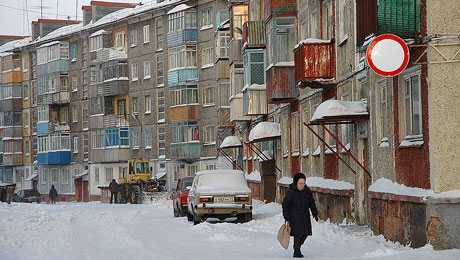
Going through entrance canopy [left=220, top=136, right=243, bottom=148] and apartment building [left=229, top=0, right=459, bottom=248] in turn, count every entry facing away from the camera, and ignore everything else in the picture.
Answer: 0

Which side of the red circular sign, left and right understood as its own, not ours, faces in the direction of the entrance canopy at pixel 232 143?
back

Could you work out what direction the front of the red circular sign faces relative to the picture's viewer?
facing the viewer

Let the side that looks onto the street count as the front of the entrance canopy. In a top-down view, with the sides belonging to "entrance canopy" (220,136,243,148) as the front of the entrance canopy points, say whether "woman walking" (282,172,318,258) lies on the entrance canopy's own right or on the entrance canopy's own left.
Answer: on the entrance canopy's own left

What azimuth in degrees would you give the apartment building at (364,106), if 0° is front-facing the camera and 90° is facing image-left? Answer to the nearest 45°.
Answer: approximately 45°
